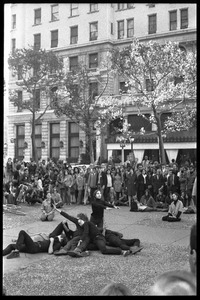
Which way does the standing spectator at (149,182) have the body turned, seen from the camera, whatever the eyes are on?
toward the camera

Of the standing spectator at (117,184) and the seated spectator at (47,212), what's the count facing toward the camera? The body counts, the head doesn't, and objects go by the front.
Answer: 2

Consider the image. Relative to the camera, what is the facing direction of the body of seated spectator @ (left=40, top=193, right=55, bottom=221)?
toward the camera

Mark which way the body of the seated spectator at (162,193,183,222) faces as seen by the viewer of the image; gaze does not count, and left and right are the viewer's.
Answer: facing the viewer and to the left of the viewer

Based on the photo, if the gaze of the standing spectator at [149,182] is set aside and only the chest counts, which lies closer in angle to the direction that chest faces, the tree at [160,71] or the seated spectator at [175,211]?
the seated spectator

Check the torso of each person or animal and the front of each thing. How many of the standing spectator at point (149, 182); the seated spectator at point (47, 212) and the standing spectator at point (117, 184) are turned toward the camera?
3

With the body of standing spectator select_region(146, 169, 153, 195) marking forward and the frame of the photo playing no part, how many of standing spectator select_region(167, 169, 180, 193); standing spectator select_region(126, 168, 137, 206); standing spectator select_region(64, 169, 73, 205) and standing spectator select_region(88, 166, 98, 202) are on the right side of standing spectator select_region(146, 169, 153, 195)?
3

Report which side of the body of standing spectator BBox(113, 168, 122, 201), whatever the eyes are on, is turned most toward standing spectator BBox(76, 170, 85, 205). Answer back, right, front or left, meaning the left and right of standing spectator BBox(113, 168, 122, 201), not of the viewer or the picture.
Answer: right

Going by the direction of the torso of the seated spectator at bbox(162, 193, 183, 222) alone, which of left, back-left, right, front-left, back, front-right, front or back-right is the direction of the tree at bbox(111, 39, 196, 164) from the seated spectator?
back-right
